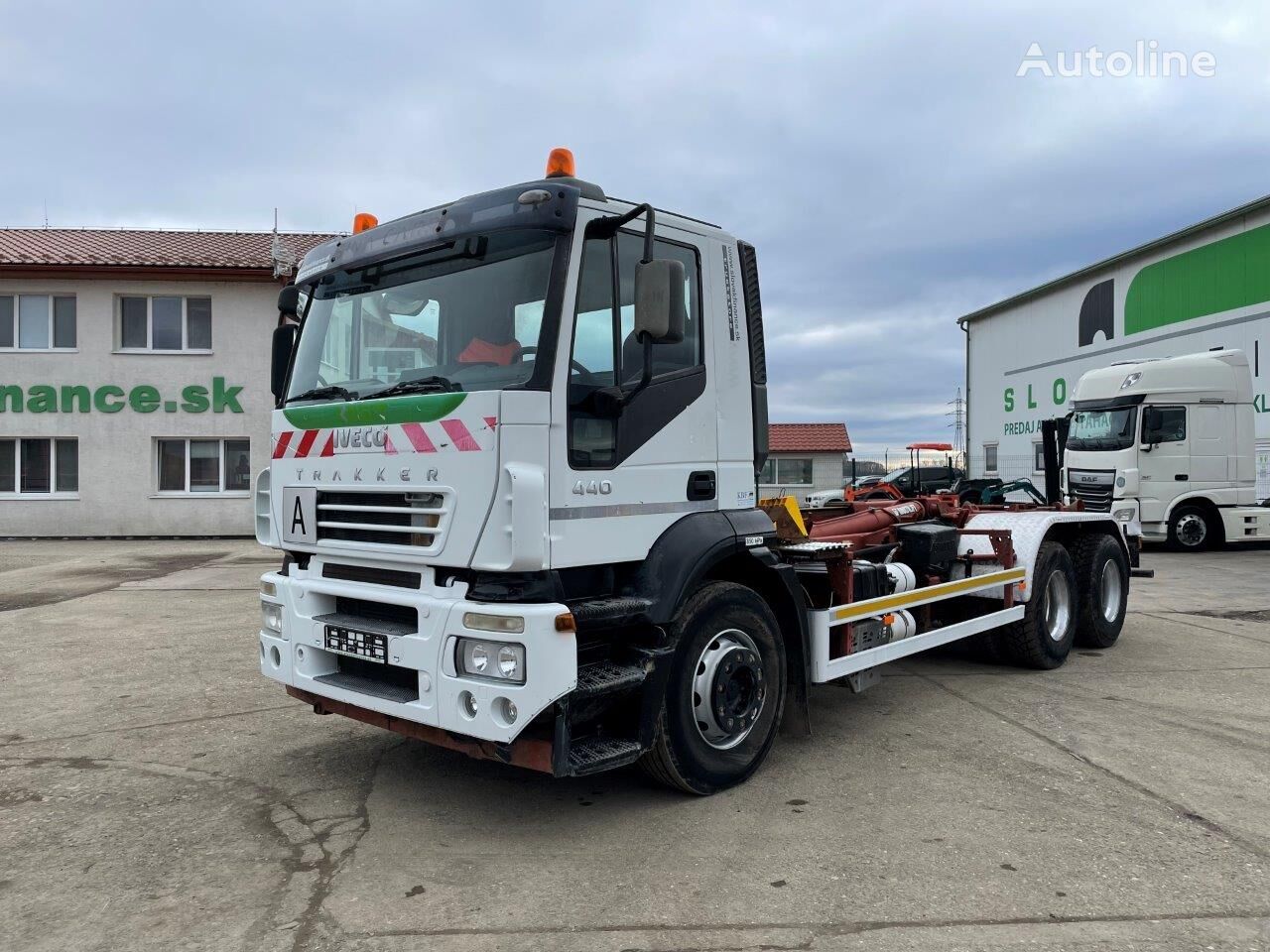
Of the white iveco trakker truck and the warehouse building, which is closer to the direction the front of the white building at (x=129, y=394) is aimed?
the white iveco trakker truck

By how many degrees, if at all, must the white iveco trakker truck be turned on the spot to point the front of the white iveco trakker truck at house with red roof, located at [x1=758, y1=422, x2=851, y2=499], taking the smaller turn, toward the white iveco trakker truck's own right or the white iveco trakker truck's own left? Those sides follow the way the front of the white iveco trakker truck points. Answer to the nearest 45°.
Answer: approximately 135° to the white iveco trakker truck's own right

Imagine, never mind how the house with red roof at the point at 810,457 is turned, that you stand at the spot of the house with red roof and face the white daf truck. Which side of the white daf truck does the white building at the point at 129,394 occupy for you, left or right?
right

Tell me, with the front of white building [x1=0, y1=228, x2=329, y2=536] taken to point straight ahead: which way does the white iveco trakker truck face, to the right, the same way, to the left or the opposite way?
to the right

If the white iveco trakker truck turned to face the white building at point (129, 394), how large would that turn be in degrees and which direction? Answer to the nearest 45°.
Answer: approximately 90° to its right

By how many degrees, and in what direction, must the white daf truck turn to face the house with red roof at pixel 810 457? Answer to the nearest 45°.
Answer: approximately 90° to its right
